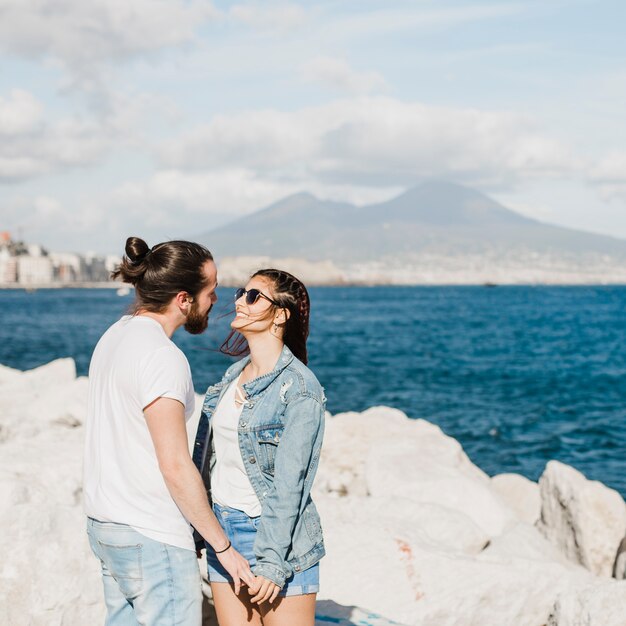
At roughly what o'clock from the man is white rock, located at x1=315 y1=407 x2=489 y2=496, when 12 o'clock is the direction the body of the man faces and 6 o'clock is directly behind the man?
The white rock is roughly at 11 o'clock from the man.

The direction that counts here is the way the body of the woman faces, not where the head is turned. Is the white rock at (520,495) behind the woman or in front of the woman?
behind

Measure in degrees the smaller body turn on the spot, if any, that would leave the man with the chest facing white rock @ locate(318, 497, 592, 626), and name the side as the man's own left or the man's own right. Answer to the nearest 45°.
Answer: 0° — they already face it

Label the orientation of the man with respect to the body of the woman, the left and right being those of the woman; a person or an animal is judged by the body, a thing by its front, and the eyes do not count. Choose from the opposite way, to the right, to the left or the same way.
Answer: the opposite way

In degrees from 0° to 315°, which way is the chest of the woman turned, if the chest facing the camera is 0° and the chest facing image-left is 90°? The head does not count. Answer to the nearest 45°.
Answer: approximately 45°

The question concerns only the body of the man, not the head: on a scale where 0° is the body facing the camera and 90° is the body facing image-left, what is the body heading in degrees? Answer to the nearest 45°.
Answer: approximately 225°

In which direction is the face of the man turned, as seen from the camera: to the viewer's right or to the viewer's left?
to the viewer's right
